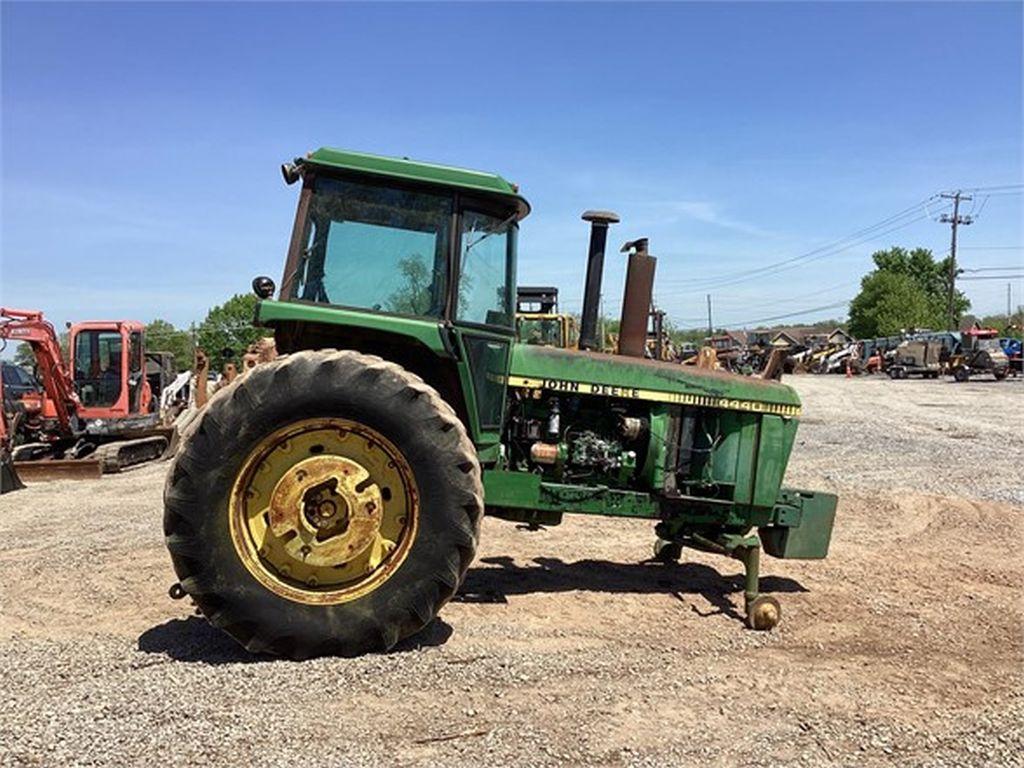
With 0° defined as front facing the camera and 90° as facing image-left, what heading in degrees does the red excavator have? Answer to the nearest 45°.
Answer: approximately 45°

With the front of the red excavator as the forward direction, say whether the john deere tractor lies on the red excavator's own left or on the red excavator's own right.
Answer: on the red excavator's own left

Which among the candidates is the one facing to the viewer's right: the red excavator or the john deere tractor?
the john deere tractor

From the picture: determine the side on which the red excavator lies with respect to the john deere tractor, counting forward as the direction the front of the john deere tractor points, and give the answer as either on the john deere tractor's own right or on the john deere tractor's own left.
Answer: on the john deere tractor's own left

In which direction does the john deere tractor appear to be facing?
to the viewer's right

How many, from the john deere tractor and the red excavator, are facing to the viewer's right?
1
